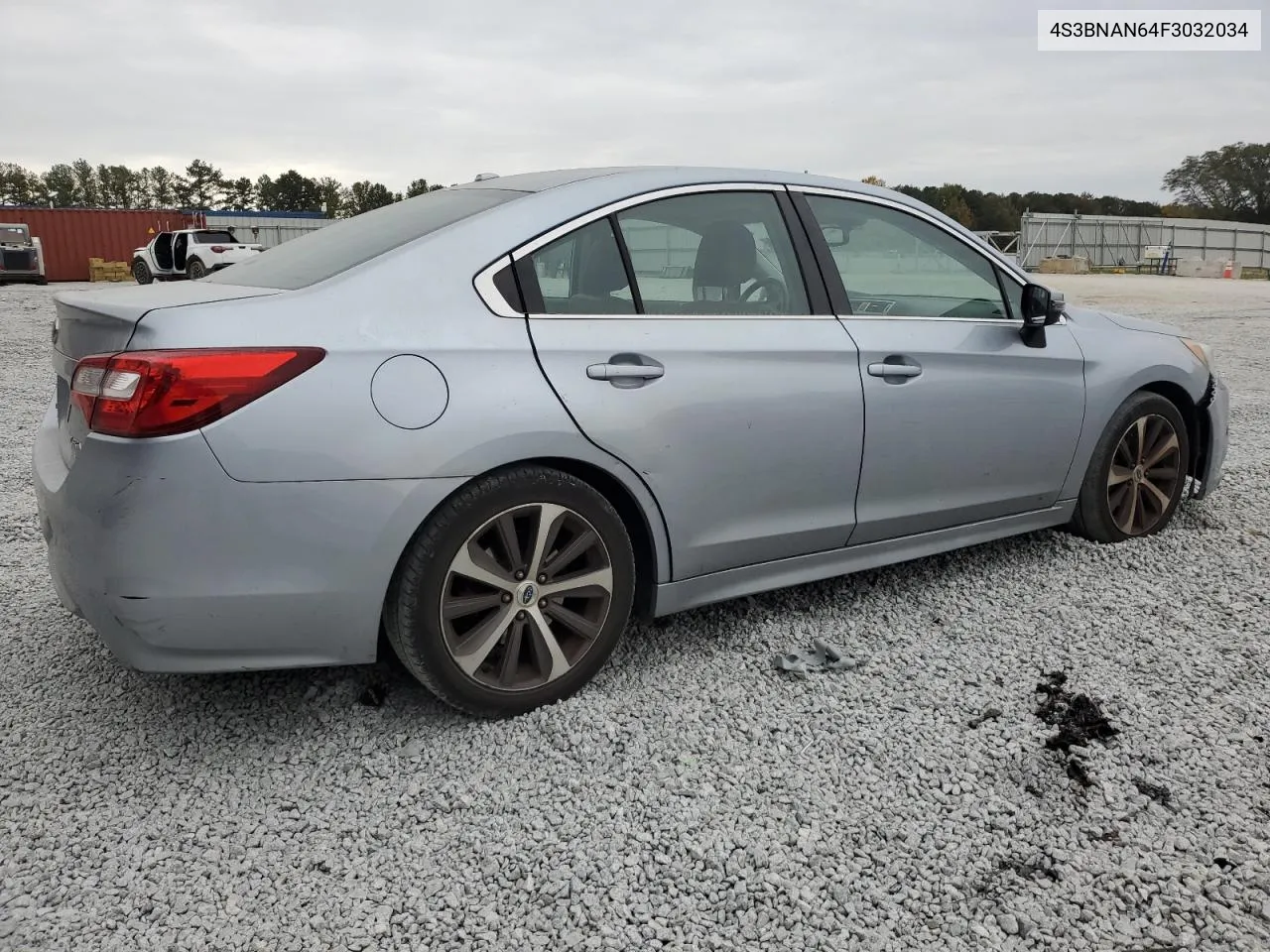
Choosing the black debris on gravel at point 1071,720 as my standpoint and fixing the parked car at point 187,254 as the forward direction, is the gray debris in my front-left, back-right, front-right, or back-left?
front-left

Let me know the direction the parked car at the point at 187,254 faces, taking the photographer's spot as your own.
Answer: facing away from the viewer and to the left of the viewer

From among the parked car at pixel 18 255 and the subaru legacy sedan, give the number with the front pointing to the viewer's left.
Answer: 0

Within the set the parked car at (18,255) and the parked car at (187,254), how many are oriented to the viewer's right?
0

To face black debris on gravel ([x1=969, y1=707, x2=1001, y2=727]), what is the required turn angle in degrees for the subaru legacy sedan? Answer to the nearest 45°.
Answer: approximately 45° to its right

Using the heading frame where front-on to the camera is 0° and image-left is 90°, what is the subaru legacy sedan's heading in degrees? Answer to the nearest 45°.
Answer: approximately 225°

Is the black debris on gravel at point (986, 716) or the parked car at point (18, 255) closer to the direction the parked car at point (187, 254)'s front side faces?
the parked car
